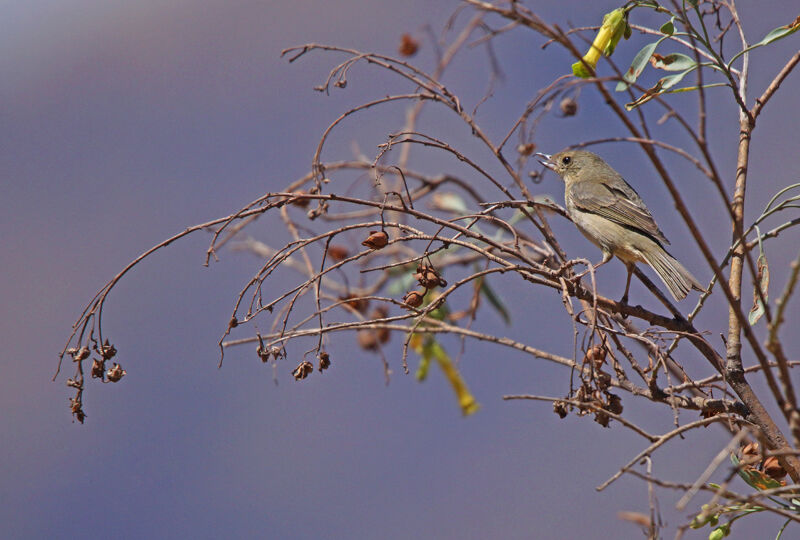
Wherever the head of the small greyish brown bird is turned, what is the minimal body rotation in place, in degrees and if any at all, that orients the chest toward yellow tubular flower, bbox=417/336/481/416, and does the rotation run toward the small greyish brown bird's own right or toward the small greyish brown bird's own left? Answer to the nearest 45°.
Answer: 0° — it already faces it

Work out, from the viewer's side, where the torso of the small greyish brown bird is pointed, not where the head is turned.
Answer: to the viewer's left

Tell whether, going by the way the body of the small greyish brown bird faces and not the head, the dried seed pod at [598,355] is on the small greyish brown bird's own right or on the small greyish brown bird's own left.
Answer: on the small greyish brown bird's own left

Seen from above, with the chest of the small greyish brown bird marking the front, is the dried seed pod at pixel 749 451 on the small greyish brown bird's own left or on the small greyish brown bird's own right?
on the small greyish brown bird's own left
